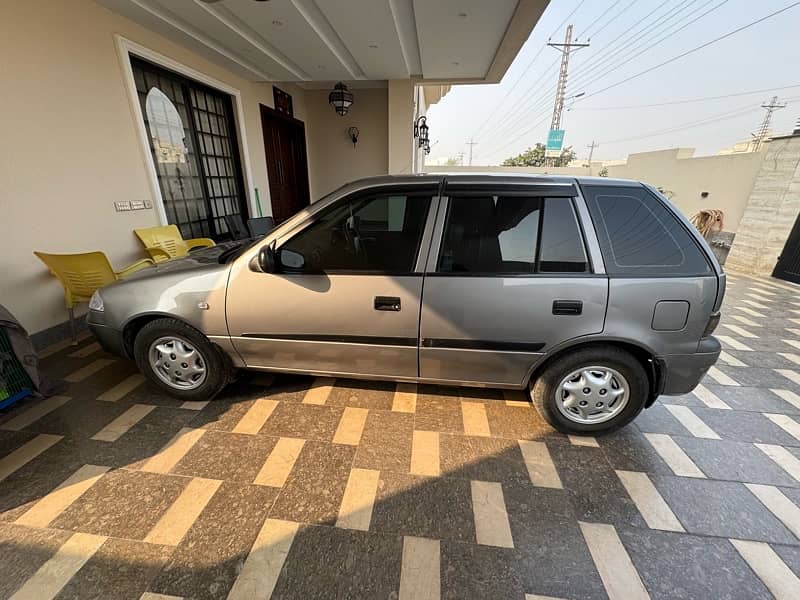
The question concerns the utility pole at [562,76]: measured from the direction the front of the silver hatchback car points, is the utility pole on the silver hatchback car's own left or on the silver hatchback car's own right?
on the silver hatchback car's own right

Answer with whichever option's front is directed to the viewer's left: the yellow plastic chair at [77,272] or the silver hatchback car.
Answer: the silver hatchback car

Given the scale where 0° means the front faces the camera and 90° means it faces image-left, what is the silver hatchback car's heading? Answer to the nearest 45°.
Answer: approximately 90°

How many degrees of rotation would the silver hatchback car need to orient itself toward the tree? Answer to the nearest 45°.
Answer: approximately 90° to its right

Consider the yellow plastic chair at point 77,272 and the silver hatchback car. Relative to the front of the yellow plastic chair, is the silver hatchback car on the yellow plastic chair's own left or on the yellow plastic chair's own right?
on the yellow plastic chair's own right

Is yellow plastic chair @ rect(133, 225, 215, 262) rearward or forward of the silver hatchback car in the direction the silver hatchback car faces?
forward

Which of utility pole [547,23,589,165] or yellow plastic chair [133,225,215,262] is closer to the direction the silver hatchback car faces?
the yellow plastic chair
